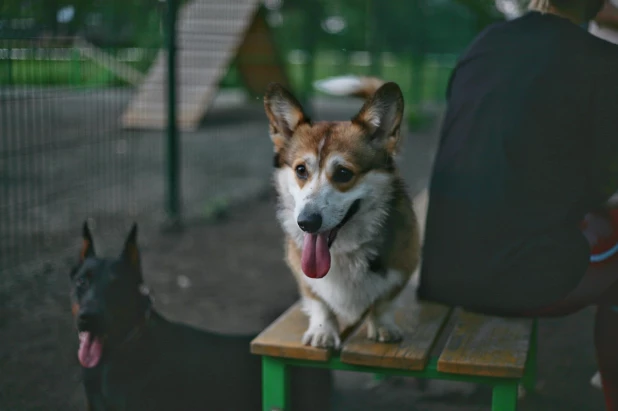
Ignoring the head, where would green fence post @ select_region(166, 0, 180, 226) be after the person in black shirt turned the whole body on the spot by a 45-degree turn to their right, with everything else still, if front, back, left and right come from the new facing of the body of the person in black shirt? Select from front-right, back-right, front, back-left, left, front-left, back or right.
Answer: back-left

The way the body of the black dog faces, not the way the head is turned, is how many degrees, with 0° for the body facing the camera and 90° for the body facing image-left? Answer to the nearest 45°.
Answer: approximately 45°

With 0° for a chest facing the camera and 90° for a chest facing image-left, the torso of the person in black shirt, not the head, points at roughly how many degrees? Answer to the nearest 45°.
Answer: approximately 225°

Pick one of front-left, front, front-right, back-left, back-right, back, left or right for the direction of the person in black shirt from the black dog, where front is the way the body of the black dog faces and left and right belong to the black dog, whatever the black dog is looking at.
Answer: back-left

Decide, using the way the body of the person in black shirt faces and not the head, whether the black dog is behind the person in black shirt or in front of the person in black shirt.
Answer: behind

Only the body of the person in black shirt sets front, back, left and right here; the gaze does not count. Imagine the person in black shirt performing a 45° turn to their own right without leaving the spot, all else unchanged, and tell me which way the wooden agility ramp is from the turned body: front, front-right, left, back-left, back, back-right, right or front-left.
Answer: back-left

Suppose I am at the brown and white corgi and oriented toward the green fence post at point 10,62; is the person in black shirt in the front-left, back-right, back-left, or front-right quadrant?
back-right
